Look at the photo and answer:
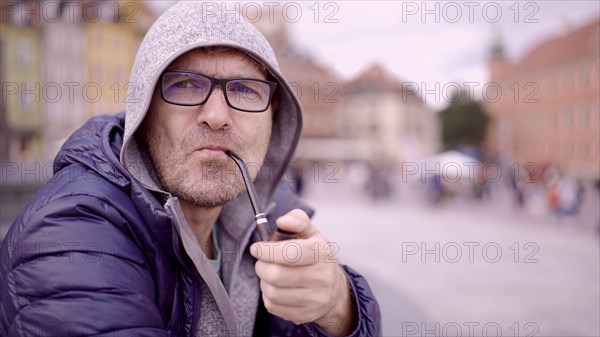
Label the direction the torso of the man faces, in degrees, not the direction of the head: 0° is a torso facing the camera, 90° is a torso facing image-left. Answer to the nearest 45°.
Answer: approximately 315°

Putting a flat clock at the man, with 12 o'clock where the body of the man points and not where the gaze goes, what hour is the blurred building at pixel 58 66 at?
The blurred building is roughly at 7 o'clock from the man.

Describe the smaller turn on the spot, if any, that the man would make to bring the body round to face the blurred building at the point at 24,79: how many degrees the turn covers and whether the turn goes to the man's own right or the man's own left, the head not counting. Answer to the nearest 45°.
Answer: approximately 135° to the man's own left
